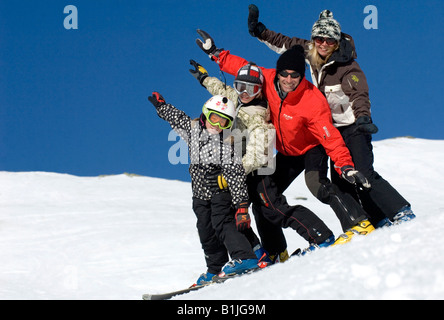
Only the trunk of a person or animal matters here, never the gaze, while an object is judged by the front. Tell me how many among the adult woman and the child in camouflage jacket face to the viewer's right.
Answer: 0

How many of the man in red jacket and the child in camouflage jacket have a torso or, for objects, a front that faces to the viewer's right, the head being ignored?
0

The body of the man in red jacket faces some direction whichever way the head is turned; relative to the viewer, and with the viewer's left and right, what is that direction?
facing the viewer and to the left of the viewer

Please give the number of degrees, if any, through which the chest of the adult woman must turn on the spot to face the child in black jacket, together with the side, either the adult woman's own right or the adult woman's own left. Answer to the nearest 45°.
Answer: approximately 45° to the adult woman's own right
